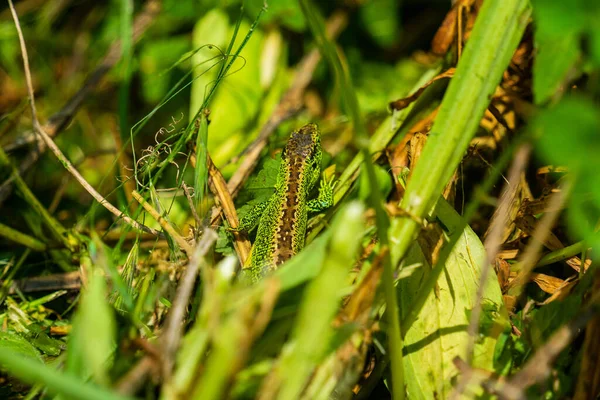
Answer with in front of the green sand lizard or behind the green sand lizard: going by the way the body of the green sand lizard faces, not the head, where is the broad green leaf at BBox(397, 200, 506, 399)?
behind

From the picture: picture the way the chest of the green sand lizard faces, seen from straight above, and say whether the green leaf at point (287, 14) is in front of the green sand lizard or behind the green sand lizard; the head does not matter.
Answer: in front

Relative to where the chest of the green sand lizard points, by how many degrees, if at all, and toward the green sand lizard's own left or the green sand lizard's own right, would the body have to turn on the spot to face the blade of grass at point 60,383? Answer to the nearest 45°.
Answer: approximately 180°

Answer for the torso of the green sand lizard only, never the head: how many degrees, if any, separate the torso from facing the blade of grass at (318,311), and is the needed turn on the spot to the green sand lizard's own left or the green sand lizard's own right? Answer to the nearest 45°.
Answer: approximately 180°

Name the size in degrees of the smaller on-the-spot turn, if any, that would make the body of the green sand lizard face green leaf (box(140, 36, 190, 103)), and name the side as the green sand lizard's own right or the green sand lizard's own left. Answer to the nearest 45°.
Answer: approximately 45° to the green sand lizard's own left

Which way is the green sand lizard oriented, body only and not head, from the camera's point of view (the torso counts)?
away from the camera

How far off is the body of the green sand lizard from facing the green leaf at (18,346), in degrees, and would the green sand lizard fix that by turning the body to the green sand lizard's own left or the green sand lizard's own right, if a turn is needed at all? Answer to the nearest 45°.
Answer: approximately 135° to the green sand lizard's own left

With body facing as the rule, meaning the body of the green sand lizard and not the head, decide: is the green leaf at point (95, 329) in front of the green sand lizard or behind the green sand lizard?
behind
